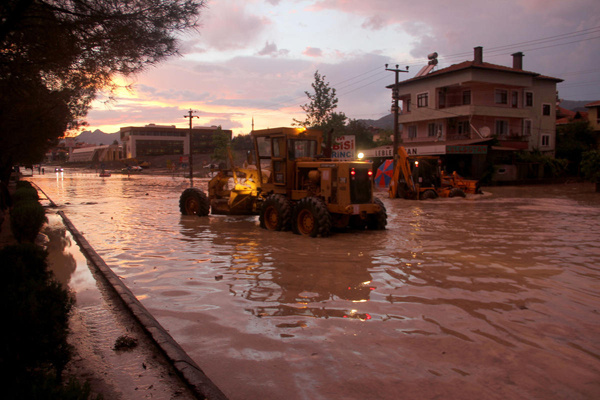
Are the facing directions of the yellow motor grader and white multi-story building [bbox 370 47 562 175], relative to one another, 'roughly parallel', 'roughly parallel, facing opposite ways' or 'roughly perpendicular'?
roughly perpendicular

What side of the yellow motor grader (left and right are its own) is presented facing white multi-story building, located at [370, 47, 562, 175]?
right

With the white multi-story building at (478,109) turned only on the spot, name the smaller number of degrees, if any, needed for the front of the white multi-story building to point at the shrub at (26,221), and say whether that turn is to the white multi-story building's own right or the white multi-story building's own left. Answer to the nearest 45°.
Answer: approximately 45° to the white multi-story building's own left

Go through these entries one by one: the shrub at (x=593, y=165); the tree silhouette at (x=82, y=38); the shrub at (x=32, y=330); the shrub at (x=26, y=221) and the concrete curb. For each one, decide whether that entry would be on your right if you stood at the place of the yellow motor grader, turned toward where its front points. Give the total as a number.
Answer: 1

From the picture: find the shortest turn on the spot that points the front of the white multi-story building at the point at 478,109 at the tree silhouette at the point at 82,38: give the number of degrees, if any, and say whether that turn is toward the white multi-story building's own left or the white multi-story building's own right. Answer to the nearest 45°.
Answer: approximately 45° to the white multi-story building's own left

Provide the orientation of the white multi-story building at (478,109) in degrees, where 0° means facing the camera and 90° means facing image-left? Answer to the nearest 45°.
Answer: approximately 45°

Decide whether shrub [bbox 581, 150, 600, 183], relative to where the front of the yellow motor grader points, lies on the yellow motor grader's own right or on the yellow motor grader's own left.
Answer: on the yellow motor grader's own right

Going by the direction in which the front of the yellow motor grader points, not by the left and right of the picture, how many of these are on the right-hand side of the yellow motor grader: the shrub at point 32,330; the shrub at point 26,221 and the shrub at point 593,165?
1

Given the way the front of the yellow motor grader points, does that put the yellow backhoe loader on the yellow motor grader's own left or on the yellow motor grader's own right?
on the yellow motor grader's own right

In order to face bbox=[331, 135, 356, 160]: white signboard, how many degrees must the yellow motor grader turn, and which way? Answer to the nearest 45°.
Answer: approximately 45° to its right

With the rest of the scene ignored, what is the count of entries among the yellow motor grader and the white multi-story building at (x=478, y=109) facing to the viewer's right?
0

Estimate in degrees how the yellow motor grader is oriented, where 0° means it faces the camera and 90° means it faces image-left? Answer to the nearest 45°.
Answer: approximately 135°

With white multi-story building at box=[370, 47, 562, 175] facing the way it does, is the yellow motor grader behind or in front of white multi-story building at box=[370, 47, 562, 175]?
in front
